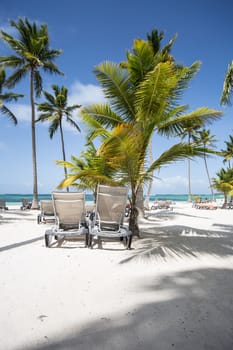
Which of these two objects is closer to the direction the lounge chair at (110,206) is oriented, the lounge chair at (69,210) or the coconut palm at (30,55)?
the coconut palm

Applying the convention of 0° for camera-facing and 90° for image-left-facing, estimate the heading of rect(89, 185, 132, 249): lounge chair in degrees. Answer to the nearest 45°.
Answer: approximately 180°

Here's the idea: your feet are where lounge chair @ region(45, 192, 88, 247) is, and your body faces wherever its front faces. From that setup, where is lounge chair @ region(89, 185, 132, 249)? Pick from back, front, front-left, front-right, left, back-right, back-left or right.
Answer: right

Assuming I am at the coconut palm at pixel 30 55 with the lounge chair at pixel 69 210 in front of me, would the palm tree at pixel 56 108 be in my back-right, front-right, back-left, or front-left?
back-left

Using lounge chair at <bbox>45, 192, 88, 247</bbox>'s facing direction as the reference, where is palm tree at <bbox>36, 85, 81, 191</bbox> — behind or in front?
in front

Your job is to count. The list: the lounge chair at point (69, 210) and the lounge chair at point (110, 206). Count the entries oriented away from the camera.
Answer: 2

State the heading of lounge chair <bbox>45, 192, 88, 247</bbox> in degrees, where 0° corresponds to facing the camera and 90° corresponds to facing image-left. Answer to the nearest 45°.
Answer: approximately 180°

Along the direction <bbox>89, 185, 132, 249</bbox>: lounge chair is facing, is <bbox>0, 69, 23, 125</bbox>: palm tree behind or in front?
in front

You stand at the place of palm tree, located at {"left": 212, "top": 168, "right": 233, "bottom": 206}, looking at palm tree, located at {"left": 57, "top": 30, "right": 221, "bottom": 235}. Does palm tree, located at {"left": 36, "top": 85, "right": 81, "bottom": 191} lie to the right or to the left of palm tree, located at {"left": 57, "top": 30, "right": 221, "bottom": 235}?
right

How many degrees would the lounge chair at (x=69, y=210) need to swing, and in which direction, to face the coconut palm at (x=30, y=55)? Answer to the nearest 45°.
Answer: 0° — it already faces it

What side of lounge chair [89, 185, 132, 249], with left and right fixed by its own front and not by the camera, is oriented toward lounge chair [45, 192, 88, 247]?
left
